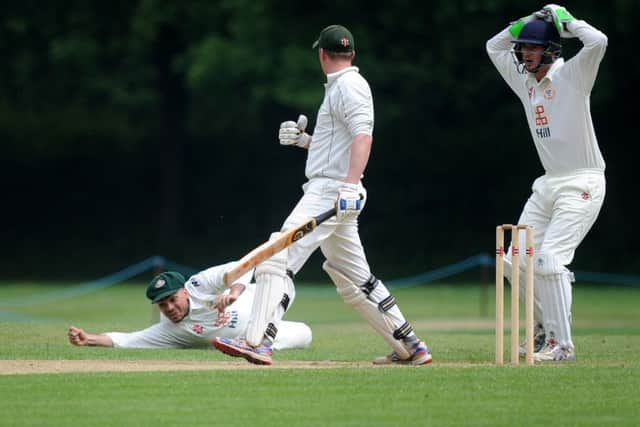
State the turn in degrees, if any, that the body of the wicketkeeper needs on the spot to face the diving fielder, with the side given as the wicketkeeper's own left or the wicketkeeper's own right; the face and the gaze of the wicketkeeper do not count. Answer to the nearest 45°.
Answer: approximately 45° to the wicketkeeper's own right

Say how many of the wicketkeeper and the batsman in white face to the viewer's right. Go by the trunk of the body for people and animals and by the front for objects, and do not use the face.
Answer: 0

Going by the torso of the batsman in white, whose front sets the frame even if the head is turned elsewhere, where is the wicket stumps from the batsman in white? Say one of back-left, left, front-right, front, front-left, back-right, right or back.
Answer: back

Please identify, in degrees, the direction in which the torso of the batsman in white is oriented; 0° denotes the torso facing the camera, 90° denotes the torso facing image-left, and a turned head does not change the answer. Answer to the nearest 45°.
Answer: approximately 90°

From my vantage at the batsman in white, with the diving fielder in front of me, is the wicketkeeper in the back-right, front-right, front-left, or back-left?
back-right

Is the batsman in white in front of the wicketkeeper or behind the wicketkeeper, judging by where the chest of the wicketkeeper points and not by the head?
in front

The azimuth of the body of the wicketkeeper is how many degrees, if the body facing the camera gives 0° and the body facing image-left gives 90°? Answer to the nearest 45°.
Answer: approximately 45°
